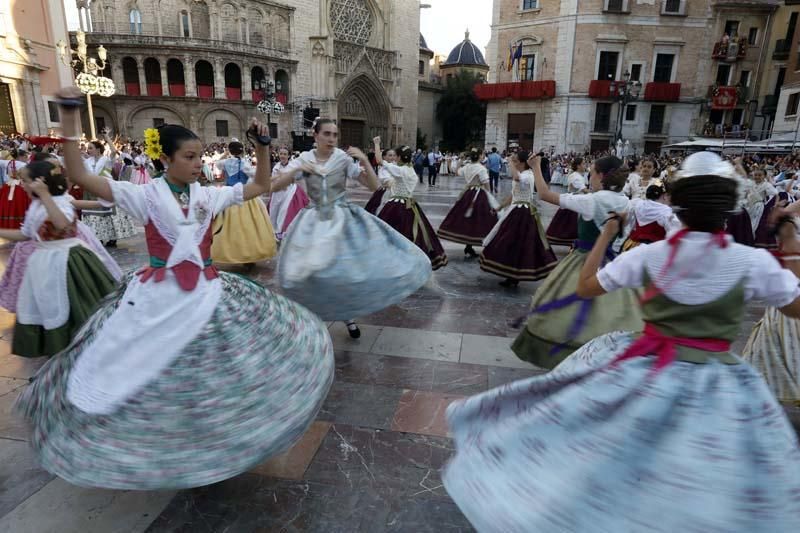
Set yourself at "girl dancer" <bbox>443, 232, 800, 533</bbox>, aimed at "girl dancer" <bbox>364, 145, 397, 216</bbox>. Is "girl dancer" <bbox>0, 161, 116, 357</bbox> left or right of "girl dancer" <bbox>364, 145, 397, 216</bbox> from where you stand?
left

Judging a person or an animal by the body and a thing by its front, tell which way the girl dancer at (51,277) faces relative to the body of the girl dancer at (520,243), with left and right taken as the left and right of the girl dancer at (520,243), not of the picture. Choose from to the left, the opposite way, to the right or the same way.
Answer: to the left

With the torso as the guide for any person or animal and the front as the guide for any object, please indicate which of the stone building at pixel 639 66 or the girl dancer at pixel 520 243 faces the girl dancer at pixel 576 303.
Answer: the stone building

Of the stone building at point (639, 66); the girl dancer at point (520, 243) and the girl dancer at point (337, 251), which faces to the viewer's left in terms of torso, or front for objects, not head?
the girl dancer at point (520, 243)

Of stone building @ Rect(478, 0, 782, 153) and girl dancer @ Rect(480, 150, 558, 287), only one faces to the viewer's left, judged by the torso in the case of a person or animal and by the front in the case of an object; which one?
the girl dancer

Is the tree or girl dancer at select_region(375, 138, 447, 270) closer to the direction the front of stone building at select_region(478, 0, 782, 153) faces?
the girl dancer

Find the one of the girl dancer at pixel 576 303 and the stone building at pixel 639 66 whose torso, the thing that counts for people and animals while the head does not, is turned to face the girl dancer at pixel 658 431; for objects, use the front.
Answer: the stone building

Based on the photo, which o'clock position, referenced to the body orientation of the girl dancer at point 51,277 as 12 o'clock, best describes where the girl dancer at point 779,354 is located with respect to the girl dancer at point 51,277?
the girl dancer at point 779,354 is roughly at 9 o'clock from the girl dancer at point 51,277.

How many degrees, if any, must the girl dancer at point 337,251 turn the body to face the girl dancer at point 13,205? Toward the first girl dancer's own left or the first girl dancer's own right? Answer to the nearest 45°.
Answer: approximately 90° to the first girl dancer's own right

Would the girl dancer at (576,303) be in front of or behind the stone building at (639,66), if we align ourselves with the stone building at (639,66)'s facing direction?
in front

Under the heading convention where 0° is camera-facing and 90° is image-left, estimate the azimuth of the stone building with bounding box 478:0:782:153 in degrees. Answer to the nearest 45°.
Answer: approximately 0°
